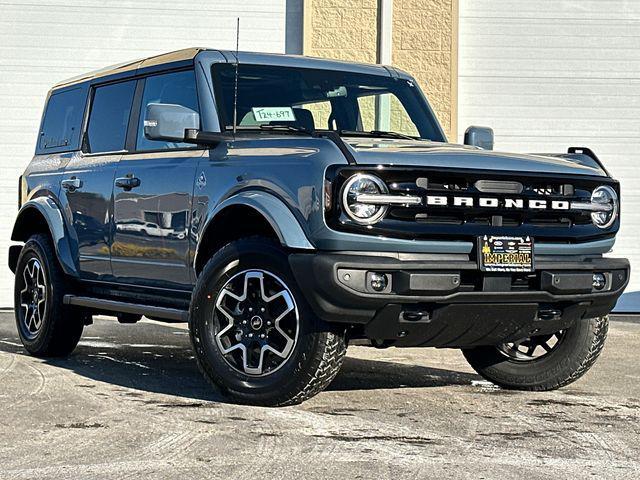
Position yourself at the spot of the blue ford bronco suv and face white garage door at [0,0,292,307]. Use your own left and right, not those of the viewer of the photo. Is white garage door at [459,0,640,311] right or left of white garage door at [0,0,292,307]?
right

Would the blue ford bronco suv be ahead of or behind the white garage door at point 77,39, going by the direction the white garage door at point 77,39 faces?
ahead

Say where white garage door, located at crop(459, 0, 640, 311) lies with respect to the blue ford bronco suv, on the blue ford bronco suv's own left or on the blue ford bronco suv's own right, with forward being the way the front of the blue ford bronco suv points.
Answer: on the blue ford bronco suv's own left

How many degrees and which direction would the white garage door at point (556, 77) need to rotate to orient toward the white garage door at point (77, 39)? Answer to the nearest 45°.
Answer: approximately 90° to its right

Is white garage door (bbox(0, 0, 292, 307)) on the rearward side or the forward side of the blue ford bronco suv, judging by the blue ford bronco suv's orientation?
on the rearward side

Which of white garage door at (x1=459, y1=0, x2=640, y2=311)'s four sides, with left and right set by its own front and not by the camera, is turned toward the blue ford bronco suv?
front

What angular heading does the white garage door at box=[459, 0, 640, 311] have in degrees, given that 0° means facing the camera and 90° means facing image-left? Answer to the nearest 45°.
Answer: approximately 0°

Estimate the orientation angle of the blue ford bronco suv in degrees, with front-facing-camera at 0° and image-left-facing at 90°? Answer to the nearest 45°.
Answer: approximately 315°

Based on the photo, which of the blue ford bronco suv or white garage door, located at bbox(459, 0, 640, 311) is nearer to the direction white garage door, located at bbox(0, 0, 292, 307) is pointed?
the blue ford bronco suv

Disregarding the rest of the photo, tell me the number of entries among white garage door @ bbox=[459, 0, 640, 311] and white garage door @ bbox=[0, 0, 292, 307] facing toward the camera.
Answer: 2

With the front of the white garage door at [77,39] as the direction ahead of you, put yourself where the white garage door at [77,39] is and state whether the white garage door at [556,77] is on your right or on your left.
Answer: on your left
